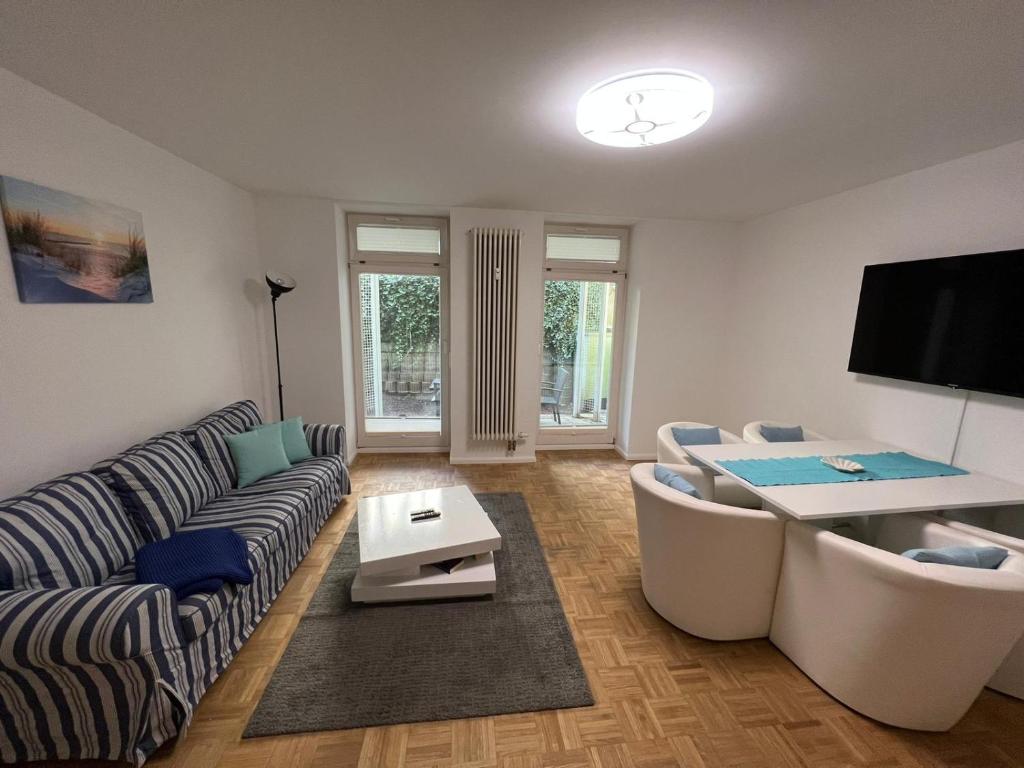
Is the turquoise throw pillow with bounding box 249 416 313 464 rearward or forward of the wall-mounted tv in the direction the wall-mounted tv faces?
forward

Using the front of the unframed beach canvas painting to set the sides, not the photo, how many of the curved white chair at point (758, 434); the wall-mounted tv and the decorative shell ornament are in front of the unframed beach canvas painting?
3

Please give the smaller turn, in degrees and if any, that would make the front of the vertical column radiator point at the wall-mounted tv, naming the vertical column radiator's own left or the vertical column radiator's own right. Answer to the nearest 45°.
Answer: approximately 45° to the vertical column radiator's own left

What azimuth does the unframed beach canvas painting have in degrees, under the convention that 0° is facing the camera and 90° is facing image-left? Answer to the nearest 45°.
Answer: approximately 315°

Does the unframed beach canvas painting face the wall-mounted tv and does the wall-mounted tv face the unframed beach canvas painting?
yes

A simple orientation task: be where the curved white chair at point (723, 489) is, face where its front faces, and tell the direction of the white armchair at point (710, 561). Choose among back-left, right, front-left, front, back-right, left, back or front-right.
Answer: front-right

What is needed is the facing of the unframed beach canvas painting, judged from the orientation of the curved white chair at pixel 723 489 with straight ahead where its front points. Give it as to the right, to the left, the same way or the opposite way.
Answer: to the left

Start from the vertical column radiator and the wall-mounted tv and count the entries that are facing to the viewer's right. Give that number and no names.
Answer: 0

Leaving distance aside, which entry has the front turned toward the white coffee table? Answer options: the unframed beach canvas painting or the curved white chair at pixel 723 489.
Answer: the unframed beach canvas painting

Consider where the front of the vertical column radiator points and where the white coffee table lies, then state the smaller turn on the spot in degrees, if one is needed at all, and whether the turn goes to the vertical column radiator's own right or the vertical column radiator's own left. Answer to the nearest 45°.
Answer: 0° — it already faces it

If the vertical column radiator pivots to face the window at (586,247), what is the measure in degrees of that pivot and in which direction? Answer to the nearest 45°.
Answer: approximately 90° to its left

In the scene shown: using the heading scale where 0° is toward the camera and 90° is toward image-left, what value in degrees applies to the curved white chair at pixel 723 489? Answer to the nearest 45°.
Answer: approximately 315°
